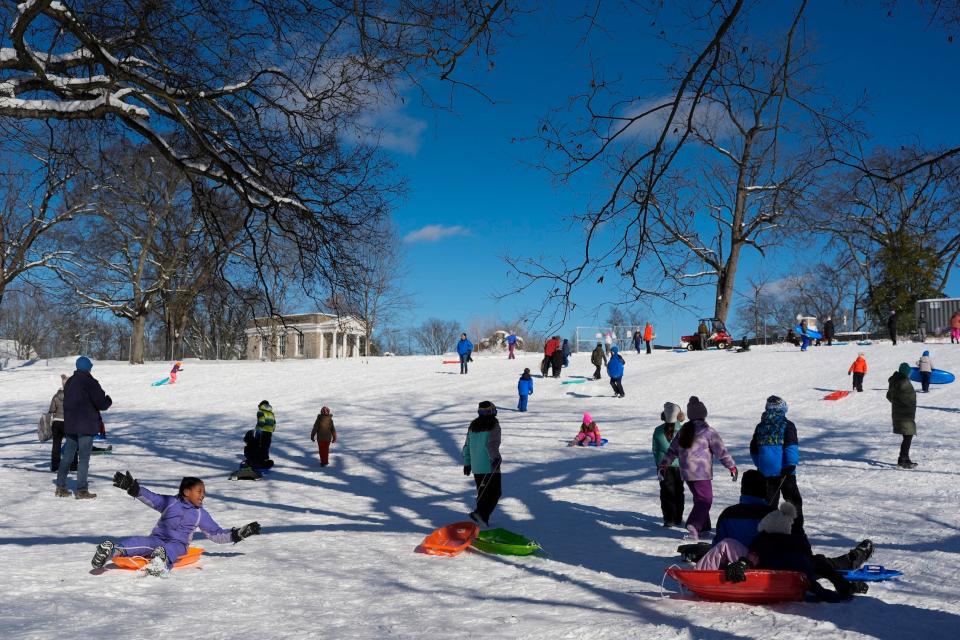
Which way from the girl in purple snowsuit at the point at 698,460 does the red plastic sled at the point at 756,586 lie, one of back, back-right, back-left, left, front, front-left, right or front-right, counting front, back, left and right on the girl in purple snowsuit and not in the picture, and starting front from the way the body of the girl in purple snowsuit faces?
back

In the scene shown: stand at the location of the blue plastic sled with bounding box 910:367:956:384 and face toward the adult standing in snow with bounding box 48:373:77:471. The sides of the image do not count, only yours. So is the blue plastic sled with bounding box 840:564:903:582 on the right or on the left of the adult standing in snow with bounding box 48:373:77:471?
left

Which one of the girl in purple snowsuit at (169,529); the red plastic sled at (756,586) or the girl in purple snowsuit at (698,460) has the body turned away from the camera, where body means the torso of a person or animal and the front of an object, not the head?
the girl in purple snowsuit at (698,460)

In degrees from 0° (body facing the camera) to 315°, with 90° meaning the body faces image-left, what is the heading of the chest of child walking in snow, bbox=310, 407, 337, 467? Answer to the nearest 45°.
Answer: approximately 180°

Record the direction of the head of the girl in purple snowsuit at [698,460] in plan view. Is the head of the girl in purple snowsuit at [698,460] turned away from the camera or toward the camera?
away from the camera

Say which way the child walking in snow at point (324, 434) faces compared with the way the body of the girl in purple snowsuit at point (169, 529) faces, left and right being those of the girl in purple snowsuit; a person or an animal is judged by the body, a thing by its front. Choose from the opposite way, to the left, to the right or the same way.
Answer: the opposite way

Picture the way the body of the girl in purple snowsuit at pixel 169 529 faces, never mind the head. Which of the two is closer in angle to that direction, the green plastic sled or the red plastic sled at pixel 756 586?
the red plastic sled
